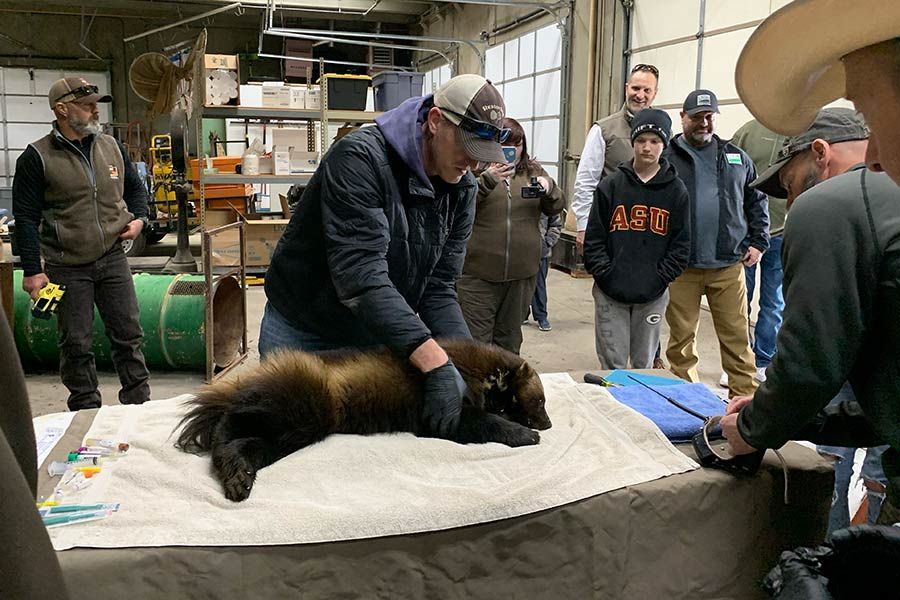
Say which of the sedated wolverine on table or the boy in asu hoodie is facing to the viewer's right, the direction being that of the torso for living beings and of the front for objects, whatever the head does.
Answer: the sedated wolverine on table

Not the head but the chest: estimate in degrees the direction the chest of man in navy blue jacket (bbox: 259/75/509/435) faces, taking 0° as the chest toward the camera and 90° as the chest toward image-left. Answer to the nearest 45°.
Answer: approximately 315°

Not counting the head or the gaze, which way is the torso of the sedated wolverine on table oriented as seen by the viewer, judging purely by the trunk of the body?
to the viewer's right

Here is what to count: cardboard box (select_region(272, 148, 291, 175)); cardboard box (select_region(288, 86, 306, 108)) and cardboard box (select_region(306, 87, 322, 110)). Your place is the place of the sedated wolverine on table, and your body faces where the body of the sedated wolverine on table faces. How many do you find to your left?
3

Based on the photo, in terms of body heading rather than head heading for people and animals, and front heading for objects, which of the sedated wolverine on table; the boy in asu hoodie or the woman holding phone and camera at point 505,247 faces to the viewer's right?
the sedated wolverine on table

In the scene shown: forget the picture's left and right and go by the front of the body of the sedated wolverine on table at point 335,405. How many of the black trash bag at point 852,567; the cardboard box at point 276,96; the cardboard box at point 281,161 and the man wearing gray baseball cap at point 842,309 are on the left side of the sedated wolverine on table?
2
